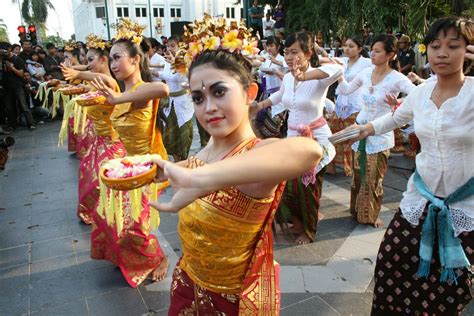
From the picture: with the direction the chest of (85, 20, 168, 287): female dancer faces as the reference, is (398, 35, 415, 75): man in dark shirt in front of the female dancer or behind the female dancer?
behind

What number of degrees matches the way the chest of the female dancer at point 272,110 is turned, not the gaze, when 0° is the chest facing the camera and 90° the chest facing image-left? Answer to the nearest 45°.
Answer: approximately 45°

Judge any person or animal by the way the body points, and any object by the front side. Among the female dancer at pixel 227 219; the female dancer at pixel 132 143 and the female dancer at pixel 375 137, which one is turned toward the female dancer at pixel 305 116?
the female dancer at pixel 375 137

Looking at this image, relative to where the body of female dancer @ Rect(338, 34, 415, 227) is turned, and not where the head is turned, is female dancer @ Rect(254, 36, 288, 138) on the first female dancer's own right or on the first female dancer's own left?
on the first female dancer's own right

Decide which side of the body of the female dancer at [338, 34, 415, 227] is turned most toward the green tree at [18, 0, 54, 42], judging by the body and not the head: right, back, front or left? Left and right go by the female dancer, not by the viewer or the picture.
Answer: right

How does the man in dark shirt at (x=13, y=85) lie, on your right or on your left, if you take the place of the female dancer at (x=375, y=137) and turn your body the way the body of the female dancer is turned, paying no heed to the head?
on your right

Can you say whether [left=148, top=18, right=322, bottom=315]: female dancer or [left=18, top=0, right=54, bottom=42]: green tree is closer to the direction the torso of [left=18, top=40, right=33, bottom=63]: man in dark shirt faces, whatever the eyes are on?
the female dancer

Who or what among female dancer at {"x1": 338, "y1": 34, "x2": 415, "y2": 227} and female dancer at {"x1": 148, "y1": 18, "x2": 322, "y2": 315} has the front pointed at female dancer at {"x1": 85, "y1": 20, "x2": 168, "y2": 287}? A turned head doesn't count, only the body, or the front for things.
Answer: female dancer at {"x1": 338, "y1": 34, "x2": 415, "y2": 227}
